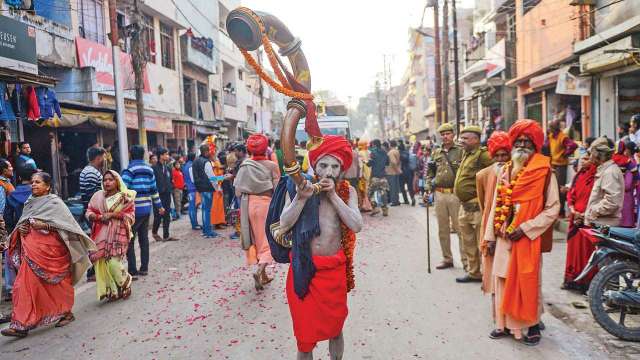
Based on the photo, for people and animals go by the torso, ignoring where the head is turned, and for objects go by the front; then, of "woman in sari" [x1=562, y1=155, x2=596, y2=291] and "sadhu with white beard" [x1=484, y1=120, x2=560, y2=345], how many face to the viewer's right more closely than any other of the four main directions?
0

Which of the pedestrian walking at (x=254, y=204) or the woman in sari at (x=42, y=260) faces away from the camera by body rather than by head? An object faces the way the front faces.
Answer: the pedestrian walking

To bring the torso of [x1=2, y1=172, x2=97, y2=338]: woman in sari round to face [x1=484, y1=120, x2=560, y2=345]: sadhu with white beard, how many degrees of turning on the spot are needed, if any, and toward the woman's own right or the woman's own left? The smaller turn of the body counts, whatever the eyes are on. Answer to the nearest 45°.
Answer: approximately 90° to the woman's own left

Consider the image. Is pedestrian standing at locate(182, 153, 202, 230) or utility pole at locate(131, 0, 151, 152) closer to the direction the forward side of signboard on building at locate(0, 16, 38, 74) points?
the pedestrian standing

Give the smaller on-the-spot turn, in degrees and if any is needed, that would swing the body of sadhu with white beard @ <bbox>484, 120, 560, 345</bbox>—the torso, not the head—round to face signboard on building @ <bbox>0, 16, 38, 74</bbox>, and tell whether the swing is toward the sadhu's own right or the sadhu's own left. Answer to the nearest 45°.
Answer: approximately 45° to the sadhu's own right

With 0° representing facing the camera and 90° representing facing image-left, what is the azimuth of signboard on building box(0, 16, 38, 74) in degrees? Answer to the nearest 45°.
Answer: approximately 315°

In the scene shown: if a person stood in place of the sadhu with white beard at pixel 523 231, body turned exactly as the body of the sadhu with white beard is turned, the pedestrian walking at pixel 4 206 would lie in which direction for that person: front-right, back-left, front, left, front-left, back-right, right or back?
front-right

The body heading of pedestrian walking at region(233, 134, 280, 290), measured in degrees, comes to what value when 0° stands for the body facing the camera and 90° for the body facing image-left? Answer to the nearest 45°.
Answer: approximately 180°

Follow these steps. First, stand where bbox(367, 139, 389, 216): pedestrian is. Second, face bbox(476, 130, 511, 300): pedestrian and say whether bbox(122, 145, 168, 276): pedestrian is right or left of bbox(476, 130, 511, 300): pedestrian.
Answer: right

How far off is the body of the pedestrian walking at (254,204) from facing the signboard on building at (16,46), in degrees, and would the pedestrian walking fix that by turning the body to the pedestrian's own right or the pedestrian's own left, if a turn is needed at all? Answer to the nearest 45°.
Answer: approximately 45° to the pedestrian's own left
